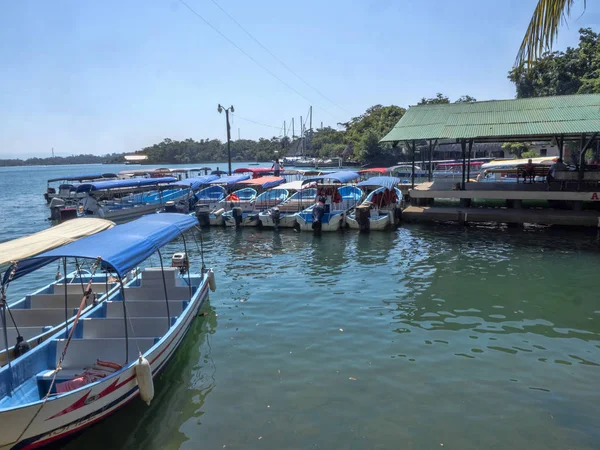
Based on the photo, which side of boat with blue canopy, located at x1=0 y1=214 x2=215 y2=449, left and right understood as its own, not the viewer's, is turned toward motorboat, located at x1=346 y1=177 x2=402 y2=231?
back

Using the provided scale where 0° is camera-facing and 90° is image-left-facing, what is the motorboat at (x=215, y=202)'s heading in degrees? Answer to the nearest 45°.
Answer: approximately 225°

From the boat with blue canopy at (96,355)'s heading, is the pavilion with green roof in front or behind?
behind

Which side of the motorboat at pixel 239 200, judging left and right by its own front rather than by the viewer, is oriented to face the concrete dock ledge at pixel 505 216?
right

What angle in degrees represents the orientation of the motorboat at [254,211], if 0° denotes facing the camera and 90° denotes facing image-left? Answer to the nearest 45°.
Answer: approximately 225°

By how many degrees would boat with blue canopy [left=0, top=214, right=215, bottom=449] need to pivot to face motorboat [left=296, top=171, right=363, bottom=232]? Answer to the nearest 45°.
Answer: approximately 180°

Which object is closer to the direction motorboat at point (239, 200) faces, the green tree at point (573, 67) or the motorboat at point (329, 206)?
the green tree

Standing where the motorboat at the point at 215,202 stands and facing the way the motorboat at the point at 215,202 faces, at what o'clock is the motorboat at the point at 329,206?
the motorboat at the point at 329,206 is roughly at 3 o'clock from the motorboat at the point at 215,202.

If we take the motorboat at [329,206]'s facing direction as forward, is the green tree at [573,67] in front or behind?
in front

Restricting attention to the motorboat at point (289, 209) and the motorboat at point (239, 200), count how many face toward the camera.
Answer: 0

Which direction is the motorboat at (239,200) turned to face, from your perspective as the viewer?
facing away from the viewer and to the right of the viewer

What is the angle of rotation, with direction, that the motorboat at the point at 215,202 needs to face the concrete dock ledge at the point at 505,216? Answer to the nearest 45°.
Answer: approximately 90° to its right
